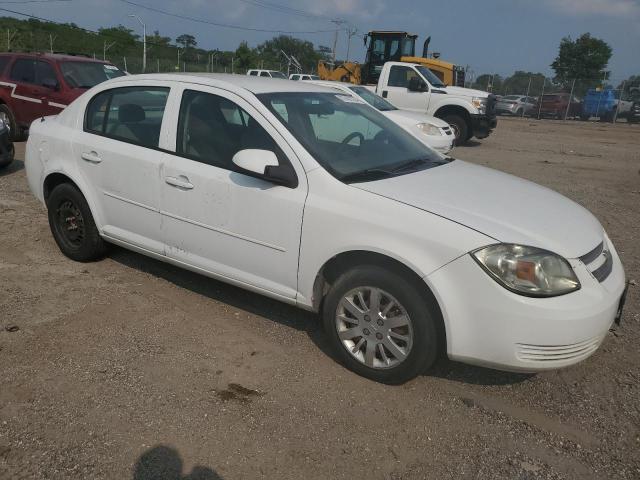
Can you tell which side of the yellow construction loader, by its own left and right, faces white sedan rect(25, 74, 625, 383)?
left

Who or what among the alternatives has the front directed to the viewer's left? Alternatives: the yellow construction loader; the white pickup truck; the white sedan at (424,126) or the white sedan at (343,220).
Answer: the yellow construction loader

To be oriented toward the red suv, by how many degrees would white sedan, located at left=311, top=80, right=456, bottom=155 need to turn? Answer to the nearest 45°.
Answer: approximately 135° to its right

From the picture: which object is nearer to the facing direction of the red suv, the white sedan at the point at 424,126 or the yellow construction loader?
the white sedan

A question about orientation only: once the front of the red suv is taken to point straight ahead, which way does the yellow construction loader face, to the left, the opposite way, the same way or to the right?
the opposite way

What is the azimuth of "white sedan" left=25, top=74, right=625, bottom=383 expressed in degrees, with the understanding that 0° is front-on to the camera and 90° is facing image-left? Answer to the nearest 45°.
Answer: approximately 315°

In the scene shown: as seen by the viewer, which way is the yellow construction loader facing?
to the viewer's left

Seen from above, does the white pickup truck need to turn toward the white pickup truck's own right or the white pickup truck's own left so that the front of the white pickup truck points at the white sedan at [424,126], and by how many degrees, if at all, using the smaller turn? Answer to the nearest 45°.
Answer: approximately 45° to the white pickup truck's own right

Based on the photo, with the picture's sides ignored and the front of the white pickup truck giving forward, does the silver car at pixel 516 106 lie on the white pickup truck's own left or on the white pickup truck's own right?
on the white pickup truck's own left

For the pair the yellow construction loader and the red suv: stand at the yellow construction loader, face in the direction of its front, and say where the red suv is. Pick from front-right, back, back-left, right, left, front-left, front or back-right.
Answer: front-left

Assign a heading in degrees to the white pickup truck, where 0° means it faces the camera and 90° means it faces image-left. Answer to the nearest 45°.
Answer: approximately 315°

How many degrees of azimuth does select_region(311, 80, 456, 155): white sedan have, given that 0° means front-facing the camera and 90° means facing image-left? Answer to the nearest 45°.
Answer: approximately 315°

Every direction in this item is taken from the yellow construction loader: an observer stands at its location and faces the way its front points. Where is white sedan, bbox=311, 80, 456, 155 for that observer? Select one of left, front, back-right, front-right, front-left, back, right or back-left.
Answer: left
